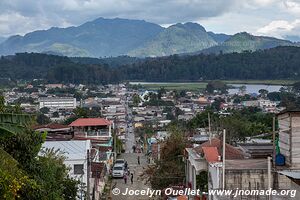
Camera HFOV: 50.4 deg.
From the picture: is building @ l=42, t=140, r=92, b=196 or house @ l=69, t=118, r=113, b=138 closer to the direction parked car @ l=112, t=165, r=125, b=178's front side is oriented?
the building

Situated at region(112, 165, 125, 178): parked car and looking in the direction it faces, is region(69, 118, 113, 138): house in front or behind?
behind

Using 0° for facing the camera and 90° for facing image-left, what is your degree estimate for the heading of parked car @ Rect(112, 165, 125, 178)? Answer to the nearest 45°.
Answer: approximately 0°

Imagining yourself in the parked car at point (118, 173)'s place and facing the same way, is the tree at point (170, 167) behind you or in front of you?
in front

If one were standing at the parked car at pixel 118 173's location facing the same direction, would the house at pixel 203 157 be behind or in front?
in front
